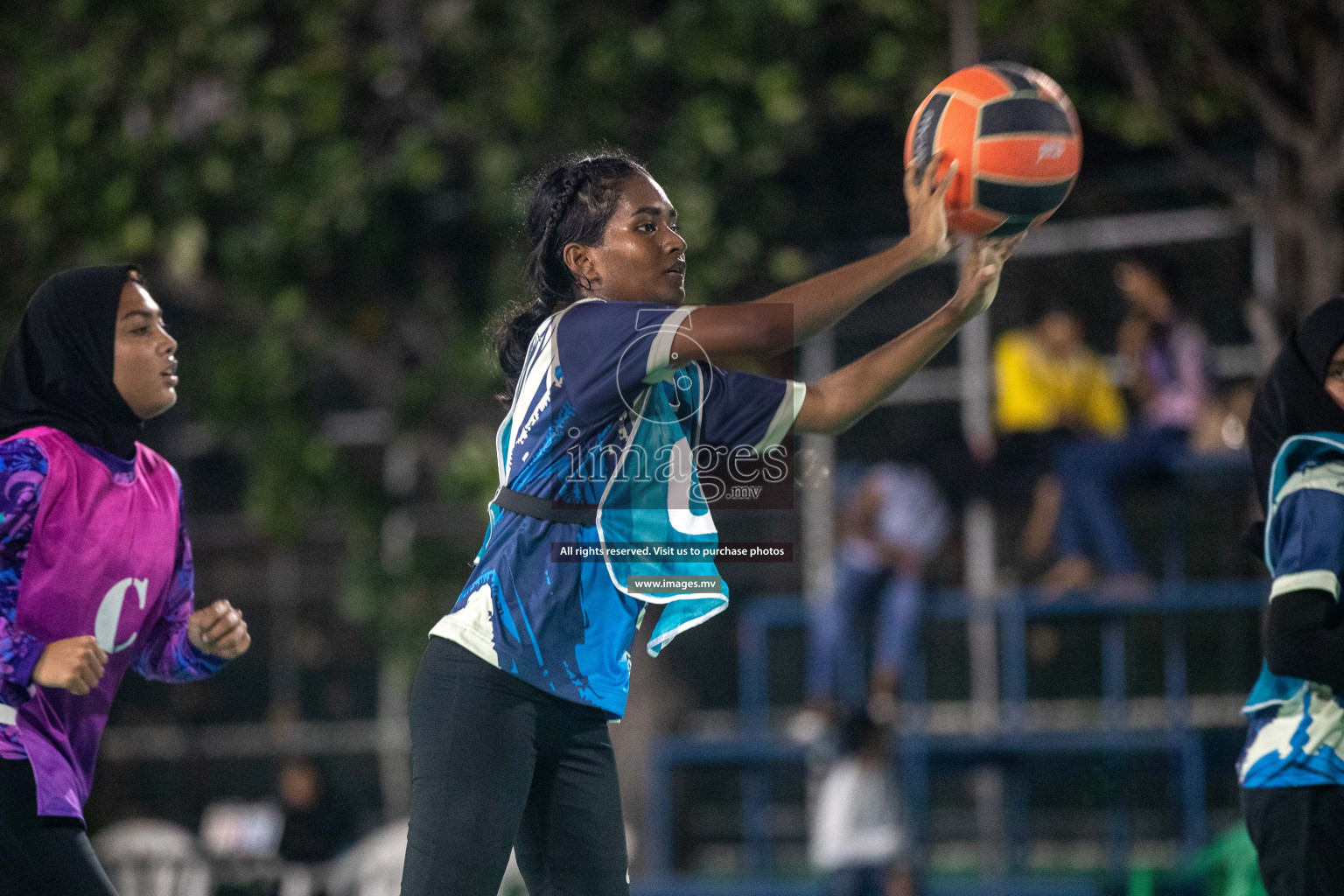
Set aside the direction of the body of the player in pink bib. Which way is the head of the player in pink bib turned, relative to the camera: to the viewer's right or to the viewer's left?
to the viewer's right

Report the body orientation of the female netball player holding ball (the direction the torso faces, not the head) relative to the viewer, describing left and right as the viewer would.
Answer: facing to the right of the viewer

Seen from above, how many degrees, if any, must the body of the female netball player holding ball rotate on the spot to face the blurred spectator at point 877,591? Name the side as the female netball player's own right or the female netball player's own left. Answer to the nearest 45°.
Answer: approximately 90° to the female netball player's own left

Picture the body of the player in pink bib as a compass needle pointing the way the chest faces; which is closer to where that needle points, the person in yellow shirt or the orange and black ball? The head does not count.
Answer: the orange and black ball

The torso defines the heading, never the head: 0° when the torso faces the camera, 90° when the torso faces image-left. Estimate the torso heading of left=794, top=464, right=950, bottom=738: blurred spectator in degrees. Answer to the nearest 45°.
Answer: approximately 45°

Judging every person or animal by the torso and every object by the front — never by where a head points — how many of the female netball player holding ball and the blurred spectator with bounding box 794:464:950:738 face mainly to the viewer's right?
1

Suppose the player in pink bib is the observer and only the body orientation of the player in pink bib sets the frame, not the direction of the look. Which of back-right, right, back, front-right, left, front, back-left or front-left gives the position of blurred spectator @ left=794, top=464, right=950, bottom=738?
left

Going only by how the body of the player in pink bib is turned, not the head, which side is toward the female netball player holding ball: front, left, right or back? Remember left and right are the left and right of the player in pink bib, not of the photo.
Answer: front

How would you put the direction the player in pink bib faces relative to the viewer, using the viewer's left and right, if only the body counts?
facing the viewer and to the right of the viewer

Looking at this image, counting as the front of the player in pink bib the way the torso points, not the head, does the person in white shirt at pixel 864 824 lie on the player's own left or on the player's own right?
on the player's own left
